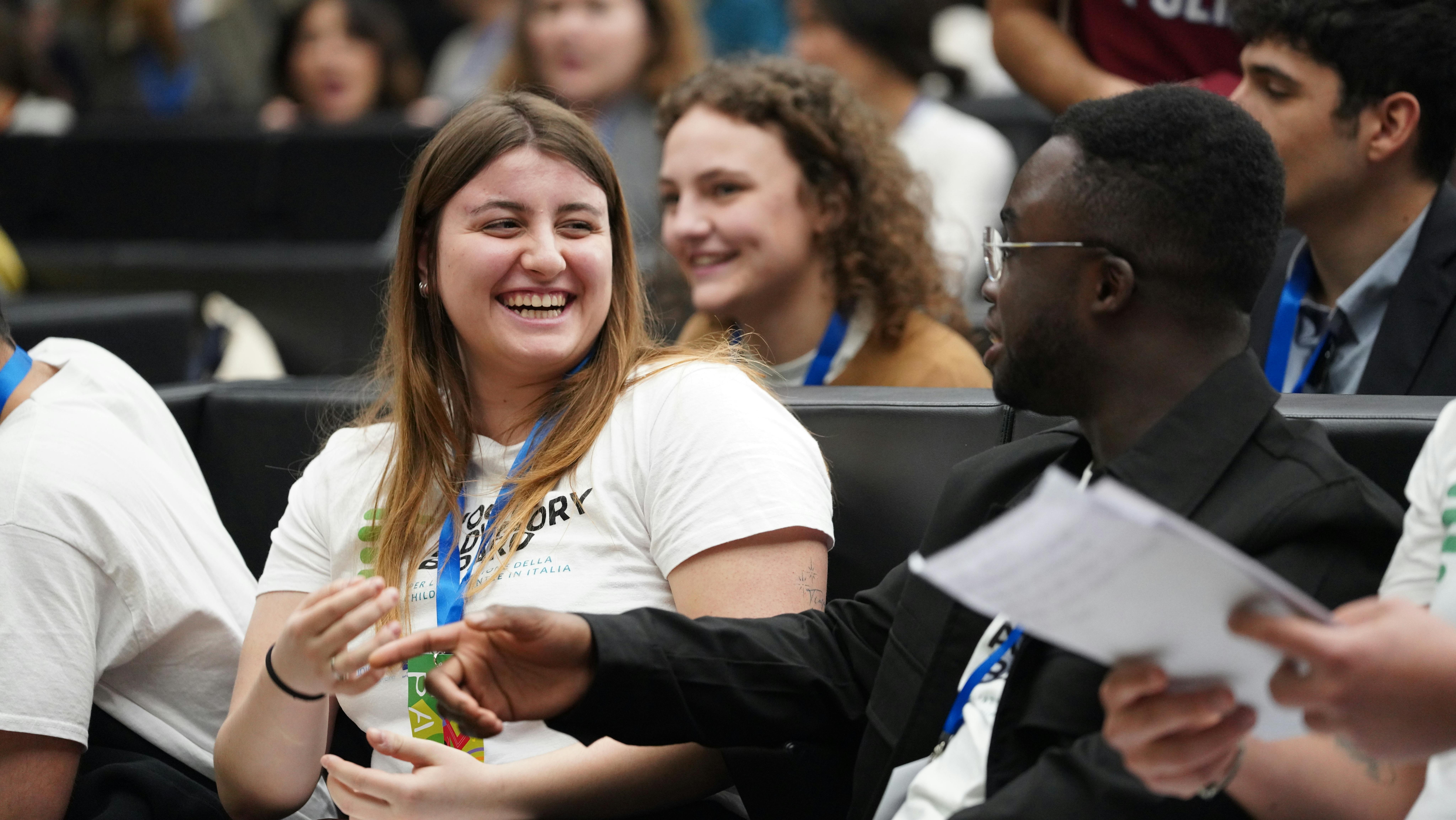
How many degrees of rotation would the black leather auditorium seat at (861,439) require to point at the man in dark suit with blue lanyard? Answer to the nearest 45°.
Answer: approximately 90° to its left

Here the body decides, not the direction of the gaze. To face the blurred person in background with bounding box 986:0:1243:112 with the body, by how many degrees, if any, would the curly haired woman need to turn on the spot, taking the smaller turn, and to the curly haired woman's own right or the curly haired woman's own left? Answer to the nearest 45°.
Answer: approximately 135° to the curly haired woman's own left

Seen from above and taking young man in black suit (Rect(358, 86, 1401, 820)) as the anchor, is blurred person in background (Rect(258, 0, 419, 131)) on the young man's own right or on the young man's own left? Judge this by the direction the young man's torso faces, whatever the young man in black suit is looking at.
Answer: on the young man's own right

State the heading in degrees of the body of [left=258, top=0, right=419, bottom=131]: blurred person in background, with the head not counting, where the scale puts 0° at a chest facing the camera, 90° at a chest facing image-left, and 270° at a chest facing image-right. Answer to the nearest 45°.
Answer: approximately 0°

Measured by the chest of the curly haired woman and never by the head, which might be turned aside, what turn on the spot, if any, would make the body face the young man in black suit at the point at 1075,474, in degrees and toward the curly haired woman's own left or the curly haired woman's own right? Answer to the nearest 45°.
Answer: approximately 45° to the curly haired woman's own left

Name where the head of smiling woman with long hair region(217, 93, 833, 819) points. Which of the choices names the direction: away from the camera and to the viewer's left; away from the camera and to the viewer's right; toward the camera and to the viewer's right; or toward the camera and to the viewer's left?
toward the camera and to the viewer's right

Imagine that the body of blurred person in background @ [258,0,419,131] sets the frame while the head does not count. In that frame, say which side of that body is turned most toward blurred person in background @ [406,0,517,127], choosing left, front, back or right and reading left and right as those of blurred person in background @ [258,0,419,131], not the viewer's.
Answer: left

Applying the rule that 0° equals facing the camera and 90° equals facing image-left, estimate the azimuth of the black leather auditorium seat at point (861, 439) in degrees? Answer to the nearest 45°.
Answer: approximately 0°

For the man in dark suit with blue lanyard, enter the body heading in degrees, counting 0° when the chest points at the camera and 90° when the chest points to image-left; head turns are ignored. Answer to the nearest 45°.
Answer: approximately 45°
